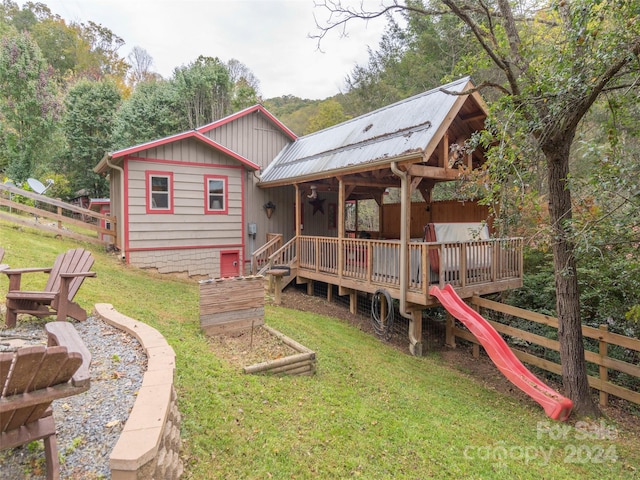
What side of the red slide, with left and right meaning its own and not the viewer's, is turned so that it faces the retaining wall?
right

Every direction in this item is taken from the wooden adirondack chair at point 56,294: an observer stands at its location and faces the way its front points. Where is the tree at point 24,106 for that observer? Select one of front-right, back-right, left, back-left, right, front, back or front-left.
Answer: back-right

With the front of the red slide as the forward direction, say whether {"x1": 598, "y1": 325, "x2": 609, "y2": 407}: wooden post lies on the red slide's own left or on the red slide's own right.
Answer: on the red slide's own left

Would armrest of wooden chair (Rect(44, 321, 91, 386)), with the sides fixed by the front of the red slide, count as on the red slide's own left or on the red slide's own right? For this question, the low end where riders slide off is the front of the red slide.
on the red slide's own right

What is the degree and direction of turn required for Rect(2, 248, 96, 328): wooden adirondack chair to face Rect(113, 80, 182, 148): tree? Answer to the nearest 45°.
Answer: approximately 135° to its right

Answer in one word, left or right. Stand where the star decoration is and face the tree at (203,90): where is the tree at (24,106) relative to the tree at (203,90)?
left

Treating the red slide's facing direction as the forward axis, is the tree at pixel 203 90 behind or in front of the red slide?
behind

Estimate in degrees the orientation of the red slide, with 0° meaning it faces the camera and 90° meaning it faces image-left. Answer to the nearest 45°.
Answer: approximately 315°

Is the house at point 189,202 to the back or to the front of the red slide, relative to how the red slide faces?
to the back

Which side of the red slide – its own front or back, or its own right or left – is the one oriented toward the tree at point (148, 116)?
back

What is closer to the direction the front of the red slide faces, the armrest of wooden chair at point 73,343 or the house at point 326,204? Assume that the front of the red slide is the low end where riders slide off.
the armrest of wooden chair
